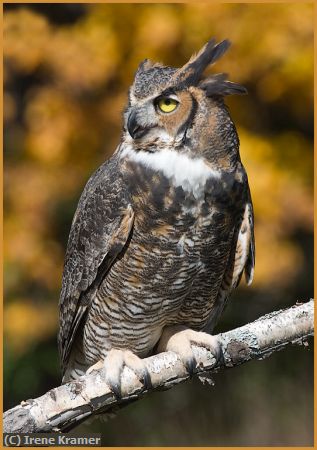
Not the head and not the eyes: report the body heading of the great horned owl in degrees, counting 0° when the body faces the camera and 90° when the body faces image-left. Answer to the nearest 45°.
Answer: approximately 315°
